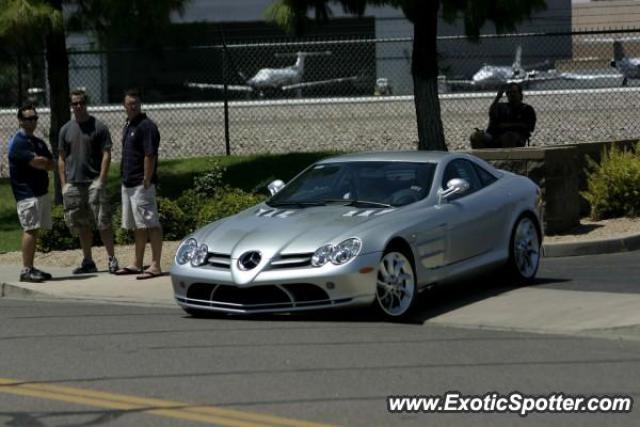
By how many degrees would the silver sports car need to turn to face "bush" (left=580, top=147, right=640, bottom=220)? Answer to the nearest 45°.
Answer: approximately 180°

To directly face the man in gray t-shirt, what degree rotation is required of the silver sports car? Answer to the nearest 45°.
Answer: approximately 90° to its right

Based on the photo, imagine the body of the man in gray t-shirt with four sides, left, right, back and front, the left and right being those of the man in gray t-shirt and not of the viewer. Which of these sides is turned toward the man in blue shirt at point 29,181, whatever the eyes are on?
right

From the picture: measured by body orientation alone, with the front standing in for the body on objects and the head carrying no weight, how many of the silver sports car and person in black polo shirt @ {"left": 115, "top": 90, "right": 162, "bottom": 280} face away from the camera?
0

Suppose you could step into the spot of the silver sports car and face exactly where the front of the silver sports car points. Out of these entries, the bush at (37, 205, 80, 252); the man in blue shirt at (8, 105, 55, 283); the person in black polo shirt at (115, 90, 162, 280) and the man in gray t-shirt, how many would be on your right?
4

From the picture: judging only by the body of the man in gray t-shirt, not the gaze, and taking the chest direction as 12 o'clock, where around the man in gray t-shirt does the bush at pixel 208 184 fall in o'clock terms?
The bush is roughly at 7 o'clock from the man in gray t-shirt.

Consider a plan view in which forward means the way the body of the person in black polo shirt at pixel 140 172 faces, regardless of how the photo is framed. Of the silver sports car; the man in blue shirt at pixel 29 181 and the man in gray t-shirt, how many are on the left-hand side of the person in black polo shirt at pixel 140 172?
1

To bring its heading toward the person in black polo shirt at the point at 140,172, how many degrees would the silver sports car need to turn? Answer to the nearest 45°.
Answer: approximately 90° to its right

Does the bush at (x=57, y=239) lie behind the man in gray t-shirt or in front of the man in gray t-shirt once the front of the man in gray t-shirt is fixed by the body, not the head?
behind

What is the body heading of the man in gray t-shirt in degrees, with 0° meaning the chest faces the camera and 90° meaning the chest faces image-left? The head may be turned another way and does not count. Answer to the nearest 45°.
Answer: approximately 0°

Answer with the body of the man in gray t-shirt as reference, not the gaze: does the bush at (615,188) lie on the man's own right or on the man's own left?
on the man's own left

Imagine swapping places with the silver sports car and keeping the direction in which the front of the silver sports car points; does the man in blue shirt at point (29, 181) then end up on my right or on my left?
on my right

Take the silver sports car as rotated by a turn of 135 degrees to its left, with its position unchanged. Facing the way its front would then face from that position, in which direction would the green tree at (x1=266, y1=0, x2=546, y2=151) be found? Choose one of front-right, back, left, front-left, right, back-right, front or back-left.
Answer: left
